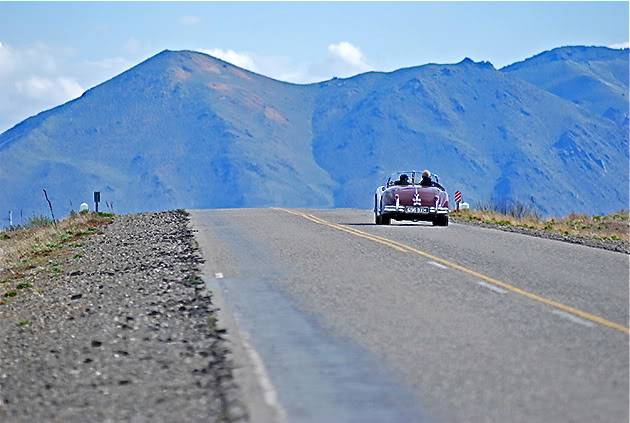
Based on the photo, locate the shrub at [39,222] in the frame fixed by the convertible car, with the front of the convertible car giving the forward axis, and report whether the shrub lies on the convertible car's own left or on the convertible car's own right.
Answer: on the convertible car's own left

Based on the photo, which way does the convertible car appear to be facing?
away from the camera
